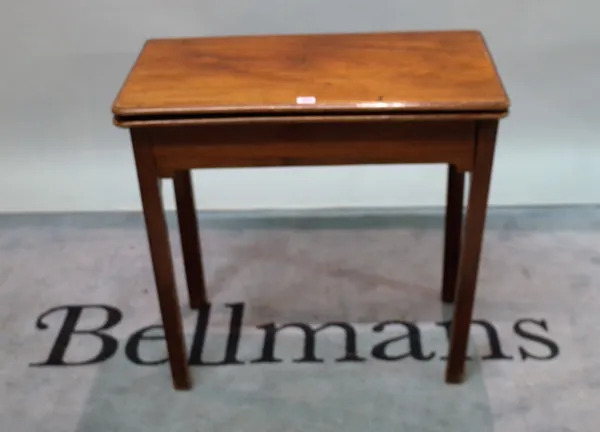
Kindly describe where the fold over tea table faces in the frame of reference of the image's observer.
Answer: facing the viewer
